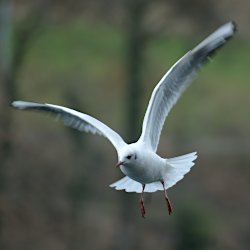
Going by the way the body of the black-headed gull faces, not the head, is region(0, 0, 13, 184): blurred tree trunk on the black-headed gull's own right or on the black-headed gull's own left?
on the black-headed gull's own right

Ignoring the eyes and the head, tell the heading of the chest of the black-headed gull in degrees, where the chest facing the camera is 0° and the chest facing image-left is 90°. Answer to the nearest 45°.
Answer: approximately 45°

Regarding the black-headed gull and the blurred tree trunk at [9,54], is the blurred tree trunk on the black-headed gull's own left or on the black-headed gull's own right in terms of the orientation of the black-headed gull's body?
on the black-headed gull's own right

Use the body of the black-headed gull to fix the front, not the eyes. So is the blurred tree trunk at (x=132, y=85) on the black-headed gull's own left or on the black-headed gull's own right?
on the black-headed gull's own right
